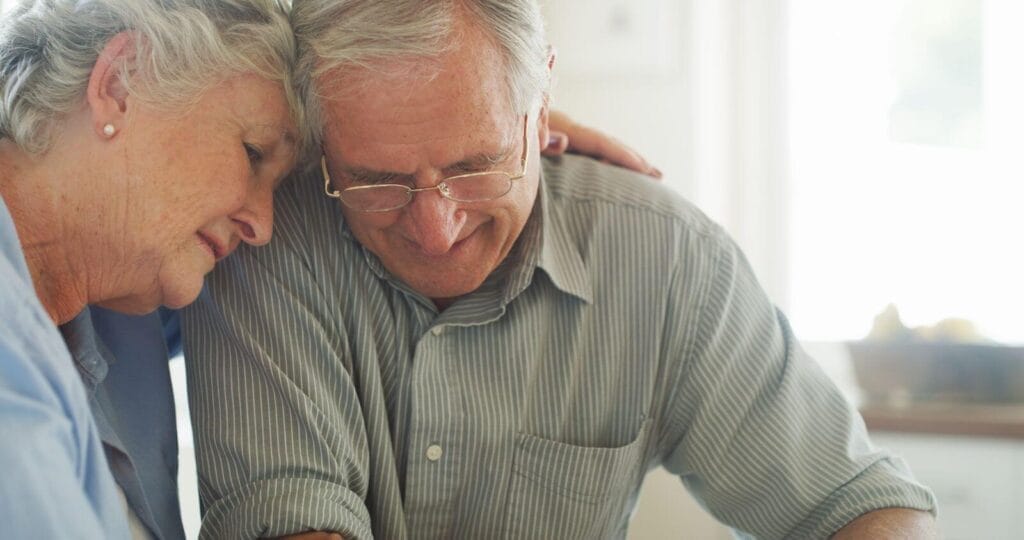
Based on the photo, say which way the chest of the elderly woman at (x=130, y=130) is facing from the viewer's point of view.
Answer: to the viewer's right

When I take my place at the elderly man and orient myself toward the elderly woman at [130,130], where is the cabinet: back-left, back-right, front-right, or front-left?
back-right
